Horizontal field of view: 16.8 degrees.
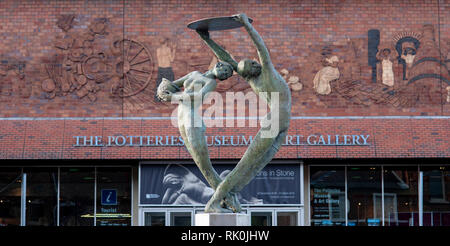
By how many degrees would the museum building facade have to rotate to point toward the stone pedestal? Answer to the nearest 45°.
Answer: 0° — it already faces it

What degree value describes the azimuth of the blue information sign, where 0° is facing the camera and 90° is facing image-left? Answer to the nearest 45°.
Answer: approximately 0°
